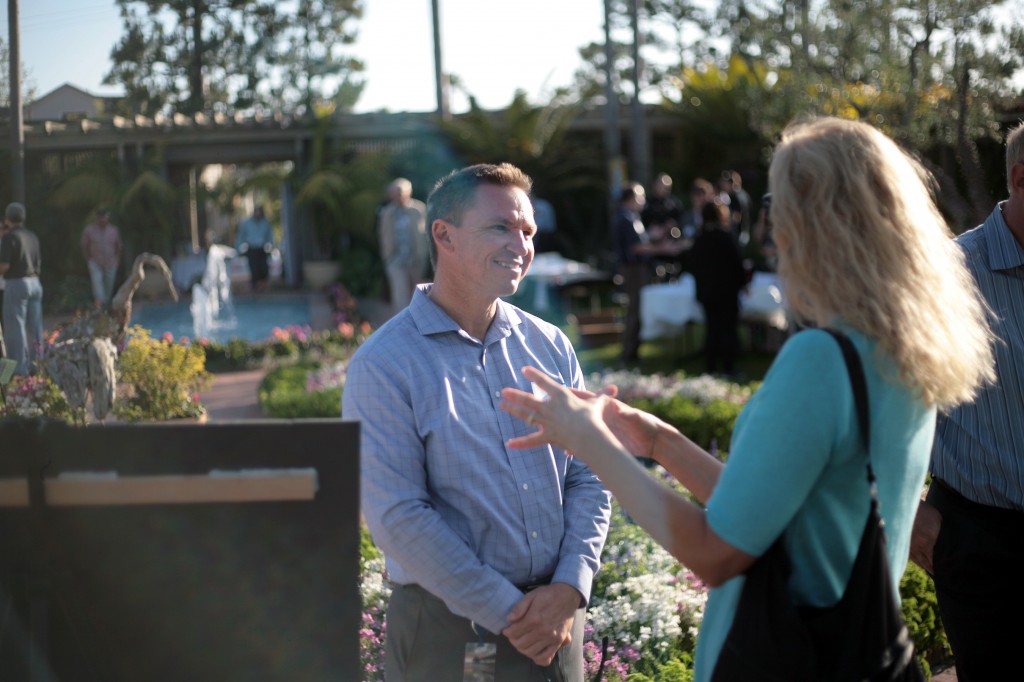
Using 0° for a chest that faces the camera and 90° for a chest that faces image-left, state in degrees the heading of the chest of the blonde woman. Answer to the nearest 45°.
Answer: approximately 135°

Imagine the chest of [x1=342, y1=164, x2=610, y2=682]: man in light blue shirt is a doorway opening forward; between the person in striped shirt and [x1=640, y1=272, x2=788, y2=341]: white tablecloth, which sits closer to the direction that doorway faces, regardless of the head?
the person in striped shirt

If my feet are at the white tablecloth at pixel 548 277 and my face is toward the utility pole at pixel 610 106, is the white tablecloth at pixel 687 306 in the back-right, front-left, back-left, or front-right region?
back-right

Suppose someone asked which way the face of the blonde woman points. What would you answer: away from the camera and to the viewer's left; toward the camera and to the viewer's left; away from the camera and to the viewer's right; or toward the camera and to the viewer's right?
away from the camera and to the viewer's left

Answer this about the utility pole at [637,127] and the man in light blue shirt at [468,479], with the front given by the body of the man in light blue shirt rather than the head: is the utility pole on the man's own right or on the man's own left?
on the man's own left

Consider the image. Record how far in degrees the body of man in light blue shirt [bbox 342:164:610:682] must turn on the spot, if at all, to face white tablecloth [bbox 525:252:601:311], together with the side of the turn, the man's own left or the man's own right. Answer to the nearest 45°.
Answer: approximately 135° to the man's own left

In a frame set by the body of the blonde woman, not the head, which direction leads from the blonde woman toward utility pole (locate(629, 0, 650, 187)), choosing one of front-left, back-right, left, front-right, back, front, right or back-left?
front-right

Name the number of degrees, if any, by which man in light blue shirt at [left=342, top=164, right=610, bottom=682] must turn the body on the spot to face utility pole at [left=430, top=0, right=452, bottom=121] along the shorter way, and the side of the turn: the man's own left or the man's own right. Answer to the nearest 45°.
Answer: approximately 135° to the man's own left

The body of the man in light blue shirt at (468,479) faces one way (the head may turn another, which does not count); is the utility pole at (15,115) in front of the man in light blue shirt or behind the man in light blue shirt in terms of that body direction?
behind

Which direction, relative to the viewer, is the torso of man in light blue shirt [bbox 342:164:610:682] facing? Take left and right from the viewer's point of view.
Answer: facing the viewer and to the right of the viewer

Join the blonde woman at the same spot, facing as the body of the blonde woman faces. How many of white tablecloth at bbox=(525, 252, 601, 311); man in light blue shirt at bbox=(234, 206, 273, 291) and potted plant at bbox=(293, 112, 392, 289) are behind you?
0

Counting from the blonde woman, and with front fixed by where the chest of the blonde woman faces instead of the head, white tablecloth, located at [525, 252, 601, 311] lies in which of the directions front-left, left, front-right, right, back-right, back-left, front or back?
front-right

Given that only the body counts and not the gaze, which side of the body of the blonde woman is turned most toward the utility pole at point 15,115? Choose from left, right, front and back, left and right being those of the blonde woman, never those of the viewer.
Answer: front

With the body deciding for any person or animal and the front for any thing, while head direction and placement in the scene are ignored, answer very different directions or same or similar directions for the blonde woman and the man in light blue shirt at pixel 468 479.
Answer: very different directions

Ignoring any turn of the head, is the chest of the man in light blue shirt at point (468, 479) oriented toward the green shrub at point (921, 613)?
no

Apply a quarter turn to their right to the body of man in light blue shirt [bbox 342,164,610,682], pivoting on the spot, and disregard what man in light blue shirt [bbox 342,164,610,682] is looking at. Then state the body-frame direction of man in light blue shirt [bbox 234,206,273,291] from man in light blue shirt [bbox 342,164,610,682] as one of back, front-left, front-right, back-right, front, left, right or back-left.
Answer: back-right
